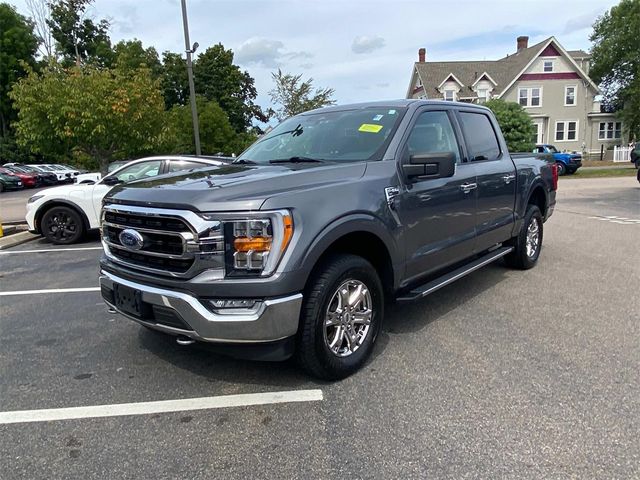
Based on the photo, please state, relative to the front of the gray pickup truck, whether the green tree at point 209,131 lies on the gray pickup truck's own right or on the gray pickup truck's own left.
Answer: on the gray pickup truck's own right

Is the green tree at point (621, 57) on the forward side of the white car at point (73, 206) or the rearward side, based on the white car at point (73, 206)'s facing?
on the rearward side

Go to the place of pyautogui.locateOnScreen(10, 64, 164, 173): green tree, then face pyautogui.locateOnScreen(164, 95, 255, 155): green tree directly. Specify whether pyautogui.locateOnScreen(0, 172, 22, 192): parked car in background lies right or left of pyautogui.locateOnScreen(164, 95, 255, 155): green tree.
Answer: left

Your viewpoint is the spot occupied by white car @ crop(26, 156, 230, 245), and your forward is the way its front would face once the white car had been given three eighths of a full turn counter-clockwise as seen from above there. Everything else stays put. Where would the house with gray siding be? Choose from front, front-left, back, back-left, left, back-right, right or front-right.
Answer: left

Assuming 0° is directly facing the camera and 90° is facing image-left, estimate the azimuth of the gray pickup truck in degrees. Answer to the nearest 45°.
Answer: approximately 45°

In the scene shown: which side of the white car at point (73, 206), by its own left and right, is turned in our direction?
left
